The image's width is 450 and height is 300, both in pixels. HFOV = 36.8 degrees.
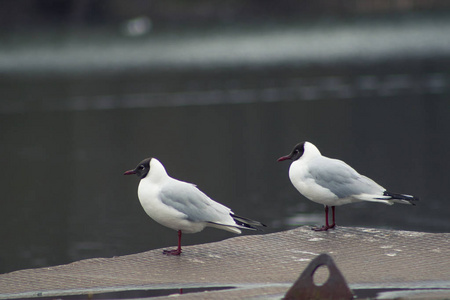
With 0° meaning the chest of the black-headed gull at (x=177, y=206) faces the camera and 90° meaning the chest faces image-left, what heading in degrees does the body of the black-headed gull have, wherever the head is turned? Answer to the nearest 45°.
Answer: approximately 90°

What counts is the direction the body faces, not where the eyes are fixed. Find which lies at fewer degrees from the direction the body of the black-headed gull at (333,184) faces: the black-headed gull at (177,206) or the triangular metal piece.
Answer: the black-headed gull

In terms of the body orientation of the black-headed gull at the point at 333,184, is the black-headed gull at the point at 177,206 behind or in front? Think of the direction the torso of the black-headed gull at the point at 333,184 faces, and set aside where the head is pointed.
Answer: in front

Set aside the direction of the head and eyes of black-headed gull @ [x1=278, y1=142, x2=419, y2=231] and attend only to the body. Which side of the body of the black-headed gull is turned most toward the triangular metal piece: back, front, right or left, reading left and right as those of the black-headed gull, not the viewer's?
left

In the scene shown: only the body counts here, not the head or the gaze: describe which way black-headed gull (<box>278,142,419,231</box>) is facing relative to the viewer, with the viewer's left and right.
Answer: facing to the left of the viewer

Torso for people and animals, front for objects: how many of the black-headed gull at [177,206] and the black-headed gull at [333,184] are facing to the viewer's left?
2

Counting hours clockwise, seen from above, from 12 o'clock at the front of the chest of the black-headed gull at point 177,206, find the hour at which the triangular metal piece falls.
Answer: The triangular metal piece is roughly at 8 o'clock from the black-headed gull.

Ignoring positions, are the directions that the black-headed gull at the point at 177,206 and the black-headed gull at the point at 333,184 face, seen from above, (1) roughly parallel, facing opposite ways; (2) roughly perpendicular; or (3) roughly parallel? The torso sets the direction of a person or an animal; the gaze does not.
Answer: roughly parallel

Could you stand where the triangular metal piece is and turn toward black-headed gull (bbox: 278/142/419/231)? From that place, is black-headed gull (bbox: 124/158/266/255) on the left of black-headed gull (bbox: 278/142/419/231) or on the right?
left
